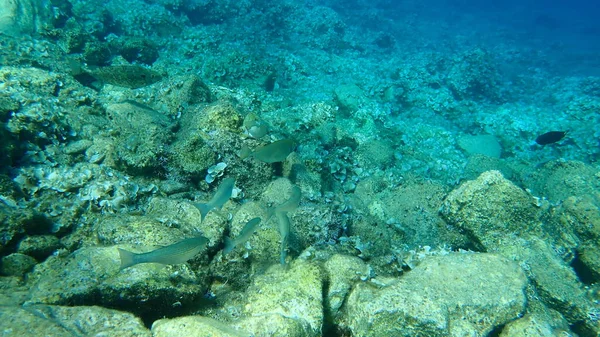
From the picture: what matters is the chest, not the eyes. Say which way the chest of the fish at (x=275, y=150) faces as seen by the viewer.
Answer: to the viewer's right

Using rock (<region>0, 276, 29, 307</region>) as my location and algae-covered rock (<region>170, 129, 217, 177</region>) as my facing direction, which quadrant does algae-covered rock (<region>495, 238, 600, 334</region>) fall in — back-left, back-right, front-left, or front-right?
front-right

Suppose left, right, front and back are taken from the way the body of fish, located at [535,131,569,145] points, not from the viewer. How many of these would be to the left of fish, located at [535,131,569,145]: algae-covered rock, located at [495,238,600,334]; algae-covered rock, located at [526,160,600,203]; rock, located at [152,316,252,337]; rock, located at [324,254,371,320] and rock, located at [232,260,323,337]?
5

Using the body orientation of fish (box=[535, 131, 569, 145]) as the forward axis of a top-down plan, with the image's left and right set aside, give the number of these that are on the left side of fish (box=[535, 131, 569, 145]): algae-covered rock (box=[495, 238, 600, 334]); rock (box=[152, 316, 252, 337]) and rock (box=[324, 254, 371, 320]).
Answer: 3

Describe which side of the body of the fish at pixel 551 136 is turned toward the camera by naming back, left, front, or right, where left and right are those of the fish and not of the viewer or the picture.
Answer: left

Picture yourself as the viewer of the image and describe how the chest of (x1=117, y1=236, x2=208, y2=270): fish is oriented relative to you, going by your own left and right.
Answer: facing to the right of the viewer

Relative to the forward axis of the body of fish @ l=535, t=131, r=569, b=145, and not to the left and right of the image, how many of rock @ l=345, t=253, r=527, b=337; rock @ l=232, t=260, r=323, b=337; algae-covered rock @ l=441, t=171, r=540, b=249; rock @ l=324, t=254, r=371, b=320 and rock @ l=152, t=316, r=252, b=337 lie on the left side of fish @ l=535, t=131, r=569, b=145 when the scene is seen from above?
5

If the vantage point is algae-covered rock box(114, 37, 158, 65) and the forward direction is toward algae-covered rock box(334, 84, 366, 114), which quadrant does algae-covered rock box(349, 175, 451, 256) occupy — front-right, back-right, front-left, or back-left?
front-right

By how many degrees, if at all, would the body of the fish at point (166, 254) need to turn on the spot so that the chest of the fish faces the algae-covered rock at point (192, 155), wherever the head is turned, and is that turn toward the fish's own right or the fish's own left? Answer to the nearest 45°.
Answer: approximately 45° to the fish's own left

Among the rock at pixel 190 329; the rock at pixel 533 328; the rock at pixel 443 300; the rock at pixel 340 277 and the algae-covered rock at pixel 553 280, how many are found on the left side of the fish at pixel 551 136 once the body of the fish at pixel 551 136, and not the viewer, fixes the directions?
5

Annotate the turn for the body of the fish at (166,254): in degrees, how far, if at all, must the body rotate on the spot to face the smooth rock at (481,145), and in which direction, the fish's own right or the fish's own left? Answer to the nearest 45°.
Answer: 0° — it already faces it

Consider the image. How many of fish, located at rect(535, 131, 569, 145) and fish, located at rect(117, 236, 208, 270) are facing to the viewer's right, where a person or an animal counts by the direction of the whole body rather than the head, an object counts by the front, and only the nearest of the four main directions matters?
1

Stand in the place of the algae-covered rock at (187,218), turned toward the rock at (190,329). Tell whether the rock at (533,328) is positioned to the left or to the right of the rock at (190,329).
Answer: left
